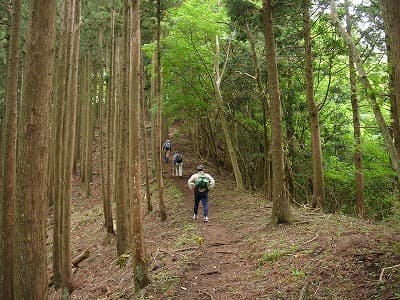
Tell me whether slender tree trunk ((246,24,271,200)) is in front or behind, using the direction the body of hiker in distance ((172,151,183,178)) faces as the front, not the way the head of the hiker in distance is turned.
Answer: behind

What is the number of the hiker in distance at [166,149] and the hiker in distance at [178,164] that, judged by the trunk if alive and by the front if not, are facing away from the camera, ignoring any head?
2

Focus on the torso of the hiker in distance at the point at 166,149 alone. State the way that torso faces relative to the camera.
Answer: away from the camera

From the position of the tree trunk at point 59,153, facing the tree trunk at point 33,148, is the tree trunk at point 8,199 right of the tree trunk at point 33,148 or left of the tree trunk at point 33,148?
right

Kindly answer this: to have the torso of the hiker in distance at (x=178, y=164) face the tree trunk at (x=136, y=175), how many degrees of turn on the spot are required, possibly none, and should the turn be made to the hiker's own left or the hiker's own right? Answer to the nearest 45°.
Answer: approximately 180°

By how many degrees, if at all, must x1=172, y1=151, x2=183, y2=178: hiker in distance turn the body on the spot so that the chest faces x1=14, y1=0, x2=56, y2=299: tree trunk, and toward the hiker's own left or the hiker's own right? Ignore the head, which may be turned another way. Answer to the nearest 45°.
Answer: approximately 180°

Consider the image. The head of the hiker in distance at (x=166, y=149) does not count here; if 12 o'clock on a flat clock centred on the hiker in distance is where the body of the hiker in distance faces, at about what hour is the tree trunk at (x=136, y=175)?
The tree trunk is roughly at 6 o'clock from the hiker in distance.

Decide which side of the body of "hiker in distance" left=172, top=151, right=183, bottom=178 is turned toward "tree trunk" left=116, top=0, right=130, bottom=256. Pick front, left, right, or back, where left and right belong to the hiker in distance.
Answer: back

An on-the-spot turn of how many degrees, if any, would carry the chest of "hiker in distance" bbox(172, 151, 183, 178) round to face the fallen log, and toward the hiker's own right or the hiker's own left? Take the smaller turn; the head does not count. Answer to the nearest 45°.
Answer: approximately 135° to the hiker's own left

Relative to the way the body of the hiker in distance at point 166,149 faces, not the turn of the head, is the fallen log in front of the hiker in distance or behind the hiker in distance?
behind

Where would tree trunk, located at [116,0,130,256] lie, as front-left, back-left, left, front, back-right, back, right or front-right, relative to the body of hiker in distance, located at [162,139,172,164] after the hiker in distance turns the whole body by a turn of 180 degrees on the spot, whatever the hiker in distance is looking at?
front

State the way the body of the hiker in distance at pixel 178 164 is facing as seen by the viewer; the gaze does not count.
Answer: away from the camera
